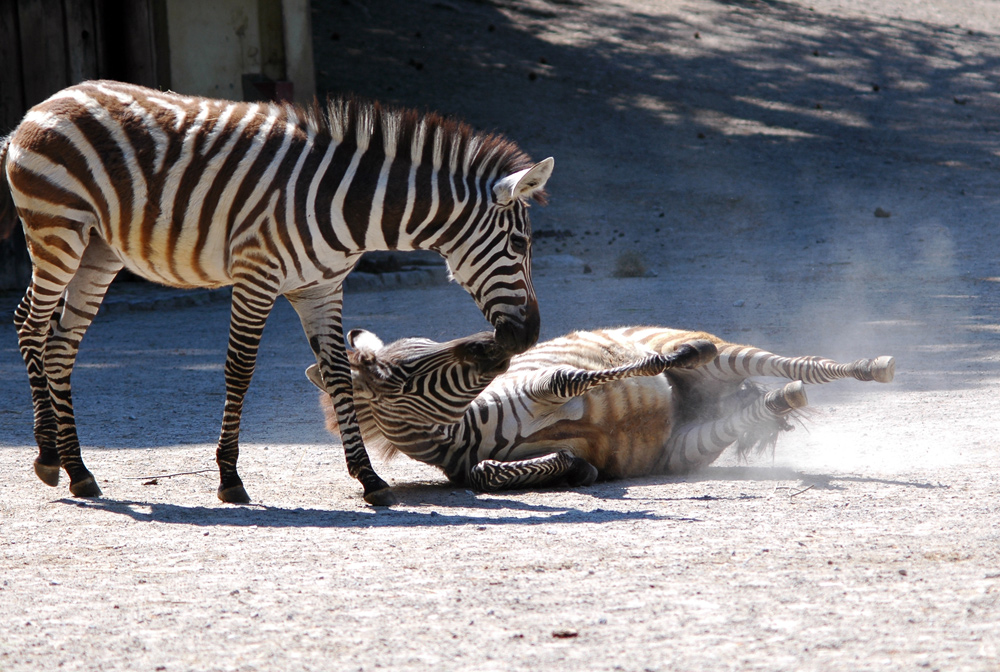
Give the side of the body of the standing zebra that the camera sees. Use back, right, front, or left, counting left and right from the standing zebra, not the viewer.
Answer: right

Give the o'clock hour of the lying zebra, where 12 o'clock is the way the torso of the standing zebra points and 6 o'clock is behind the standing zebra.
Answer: The lying zebra is roughly at 12 o'clock from the standing zebra.
